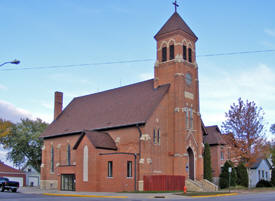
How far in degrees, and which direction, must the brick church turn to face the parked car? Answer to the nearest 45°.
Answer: approximately 135° to its right
